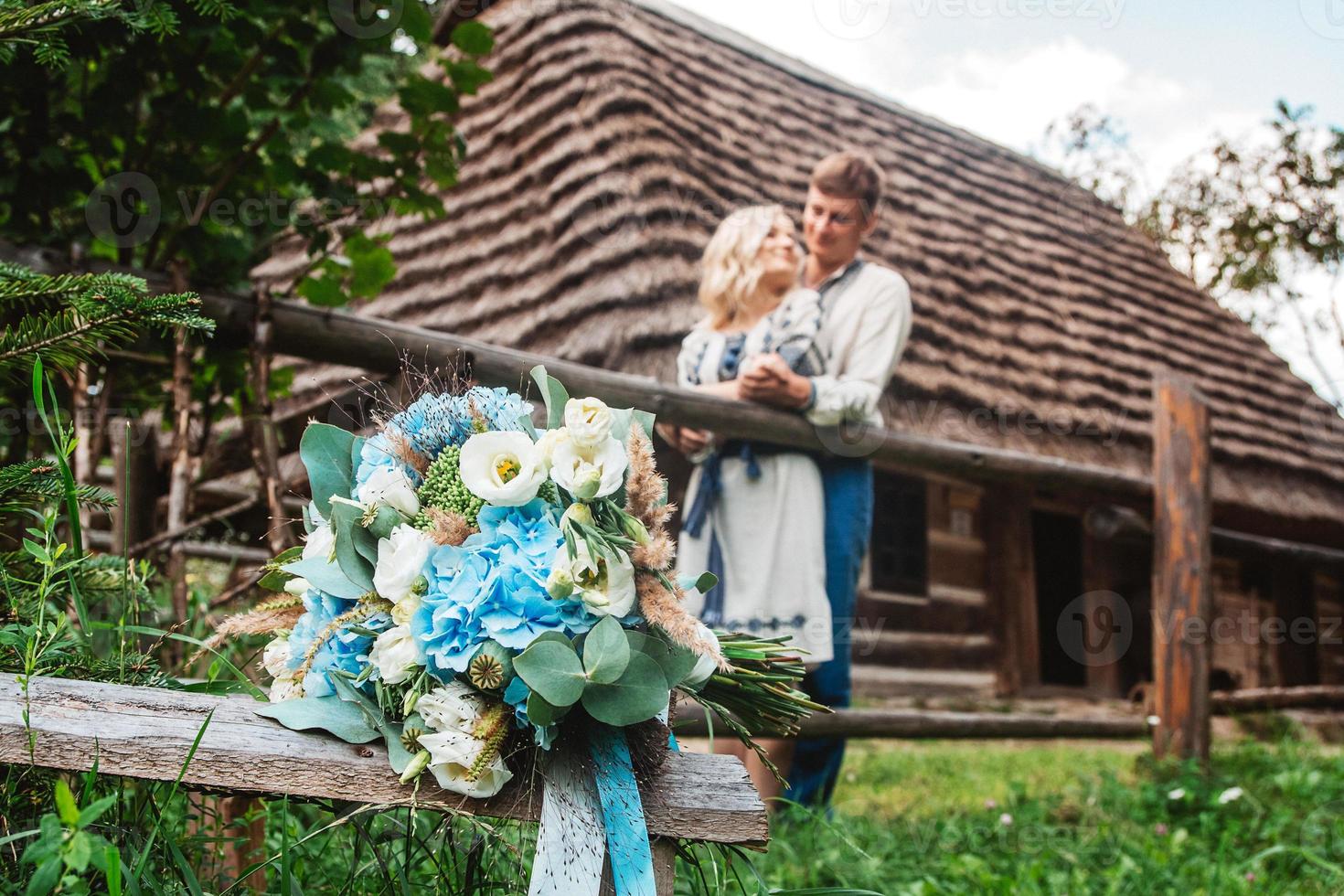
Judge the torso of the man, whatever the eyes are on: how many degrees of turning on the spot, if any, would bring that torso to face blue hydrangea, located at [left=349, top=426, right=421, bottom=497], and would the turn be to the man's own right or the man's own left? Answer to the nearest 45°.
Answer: approximately 45° to the man's own left

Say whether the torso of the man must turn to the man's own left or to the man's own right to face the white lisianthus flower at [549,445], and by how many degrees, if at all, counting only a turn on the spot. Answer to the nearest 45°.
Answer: approximately 45° to the man's own left

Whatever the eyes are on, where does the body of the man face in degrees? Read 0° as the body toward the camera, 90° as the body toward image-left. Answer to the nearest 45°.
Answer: approximately 45°

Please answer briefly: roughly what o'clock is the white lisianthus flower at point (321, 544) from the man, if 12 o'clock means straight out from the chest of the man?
The white lisianthus flower is roughly at 11 o'clock from the man.

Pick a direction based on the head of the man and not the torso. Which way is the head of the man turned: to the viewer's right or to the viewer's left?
to the viewer's left
